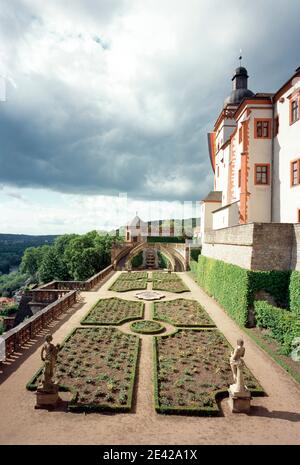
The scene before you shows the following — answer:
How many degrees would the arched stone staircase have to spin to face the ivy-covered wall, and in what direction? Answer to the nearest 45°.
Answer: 0° — it already faces it

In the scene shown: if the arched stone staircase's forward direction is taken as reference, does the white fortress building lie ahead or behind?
ahead

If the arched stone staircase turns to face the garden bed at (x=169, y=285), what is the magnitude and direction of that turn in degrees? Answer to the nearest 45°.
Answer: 0° — it already faces it

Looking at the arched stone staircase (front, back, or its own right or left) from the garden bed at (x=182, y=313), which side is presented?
front

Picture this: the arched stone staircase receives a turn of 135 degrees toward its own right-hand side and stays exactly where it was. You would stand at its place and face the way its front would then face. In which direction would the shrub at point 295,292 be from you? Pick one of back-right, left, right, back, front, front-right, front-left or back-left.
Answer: back-left

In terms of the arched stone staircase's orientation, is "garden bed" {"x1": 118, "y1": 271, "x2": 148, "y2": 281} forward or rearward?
forward

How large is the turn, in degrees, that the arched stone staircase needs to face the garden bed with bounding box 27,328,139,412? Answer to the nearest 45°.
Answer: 0° — it already faces it

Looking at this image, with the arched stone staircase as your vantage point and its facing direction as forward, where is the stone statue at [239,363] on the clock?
The stone statue is roughly at 12 o'clock from the arched stone staircase.

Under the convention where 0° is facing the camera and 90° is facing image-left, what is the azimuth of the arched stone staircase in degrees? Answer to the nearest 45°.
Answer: approximately 0°

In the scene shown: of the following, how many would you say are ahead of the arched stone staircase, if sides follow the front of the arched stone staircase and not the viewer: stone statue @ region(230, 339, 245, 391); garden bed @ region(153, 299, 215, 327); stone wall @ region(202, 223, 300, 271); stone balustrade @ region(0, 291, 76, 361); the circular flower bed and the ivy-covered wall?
6

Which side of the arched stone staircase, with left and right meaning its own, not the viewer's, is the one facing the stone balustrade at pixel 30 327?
front

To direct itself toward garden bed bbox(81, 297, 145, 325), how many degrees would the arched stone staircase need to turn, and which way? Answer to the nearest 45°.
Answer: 0° — it already faces it

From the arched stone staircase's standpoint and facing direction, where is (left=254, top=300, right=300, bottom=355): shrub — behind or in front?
in front
